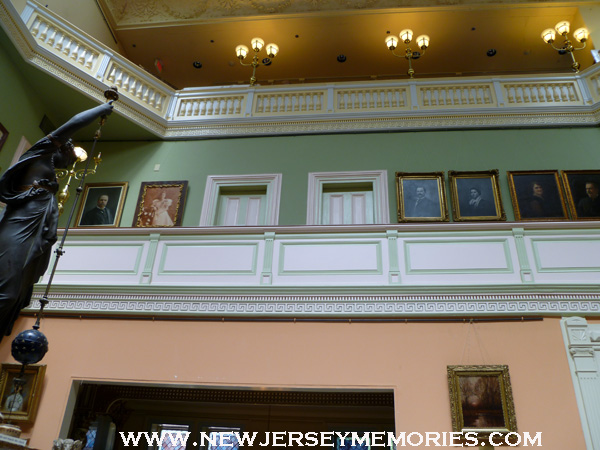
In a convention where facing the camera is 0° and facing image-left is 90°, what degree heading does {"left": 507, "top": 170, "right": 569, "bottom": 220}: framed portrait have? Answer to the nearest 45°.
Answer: approximately 0°

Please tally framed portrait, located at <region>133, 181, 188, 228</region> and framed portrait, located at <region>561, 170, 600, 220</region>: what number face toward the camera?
2

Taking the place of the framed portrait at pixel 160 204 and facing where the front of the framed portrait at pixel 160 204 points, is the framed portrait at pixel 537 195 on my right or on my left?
on my left

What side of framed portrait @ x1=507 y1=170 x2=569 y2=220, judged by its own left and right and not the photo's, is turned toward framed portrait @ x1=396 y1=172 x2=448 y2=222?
right

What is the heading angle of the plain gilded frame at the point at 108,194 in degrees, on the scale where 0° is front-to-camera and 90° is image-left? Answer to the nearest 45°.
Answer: approximately 0°

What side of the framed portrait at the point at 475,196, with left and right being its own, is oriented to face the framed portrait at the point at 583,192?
left

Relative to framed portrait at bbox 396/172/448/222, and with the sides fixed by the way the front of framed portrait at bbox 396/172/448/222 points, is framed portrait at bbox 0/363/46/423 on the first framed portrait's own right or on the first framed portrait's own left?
on the first framed portrait's own right
